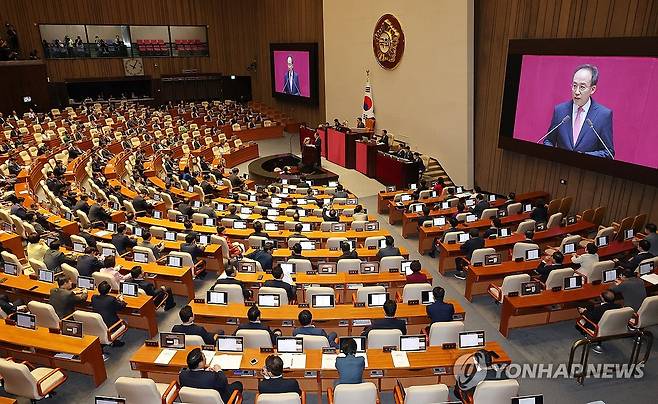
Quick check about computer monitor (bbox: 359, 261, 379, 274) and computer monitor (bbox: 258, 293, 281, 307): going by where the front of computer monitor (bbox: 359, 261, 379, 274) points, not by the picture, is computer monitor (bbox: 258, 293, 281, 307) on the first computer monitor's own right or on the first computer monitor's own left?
on the first computer monitor's own right

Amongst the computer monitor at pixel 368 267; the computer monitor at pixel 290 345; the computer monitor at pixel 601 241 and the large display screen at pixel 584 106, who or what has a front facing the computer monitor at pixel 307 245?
the large display screen

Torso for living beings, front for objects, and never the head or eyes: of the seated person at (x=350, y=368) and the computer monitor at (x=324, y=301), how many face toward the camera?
1

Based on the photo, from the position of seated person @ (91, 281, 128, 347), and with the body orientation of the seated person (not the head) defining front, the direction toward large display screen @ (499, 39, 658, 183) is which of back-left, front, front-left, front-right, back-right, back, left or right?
front-right

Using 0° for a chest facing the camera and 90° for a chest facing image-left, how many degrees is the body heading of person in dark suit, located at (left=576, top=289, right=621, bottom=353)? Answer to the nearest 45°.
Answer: approximately 135°

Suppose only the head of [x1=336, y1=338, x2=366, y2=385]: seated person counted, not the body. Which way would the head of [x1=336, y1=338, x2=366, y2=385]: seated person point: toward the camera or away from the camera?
away from the camera

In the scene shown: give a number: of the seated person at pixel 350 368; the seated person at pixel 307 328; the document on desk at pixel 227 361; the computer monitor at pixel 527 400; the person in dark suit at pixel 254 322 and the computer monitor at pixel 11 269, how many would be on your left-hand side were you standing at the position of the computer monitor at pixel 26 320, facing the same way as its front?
5

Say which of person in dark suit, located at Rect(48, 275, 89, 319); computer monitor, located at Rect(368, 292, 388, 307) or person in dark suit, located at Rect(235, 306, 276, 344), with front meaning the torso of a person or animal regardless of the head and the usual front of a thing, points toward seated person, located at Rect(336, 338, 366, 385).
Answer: the computer monitor

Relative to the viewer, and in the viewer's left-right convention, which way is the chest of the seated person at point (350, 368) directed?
facing away from the viewer

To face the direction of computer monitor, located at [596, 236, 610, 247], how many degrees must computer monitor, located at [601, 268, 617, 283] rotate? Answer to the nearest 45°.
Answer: approximately 135° to its left

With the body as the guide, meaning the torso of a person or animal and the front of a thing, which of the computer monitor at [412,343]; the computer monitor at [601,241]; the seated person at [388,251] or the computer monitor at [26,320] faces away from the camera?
the seated person

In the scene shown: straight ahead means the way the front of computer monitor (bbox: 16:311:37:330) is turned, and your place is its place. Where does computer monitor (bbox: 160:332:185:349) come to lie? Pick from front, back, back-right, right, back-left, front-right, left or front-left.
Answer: left

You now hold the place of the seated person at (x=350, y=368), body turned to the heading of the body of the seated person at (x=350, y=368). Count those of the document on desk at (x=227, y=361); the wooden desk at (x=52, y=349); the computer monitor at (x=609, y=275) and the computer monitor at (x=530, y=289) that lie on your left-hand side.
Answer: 2

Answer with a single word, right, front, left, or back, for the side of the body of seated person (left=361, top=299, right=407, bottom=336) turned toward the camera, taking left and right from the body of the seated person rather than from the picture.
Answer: back

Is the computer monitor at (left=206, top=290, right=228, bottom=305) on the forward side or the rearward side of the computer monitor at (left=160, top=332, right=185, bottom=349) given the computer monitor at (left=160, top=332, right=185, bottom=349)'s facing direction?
on the rearward side

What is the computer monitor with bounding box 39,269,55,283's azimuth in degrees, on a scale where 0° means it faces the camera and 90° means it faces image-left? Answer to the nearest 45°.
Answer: approximately 45°
